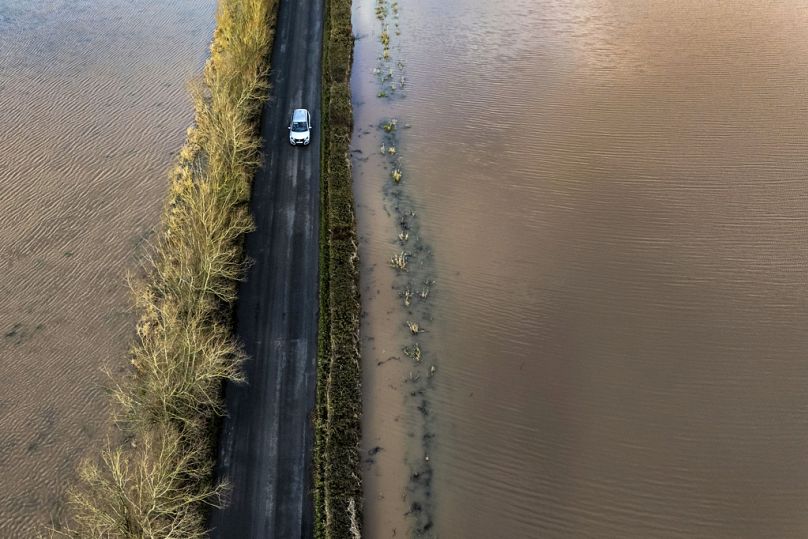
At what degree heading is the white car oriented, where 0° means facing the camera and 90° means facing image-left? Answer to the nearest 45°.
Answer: approximately 0°
